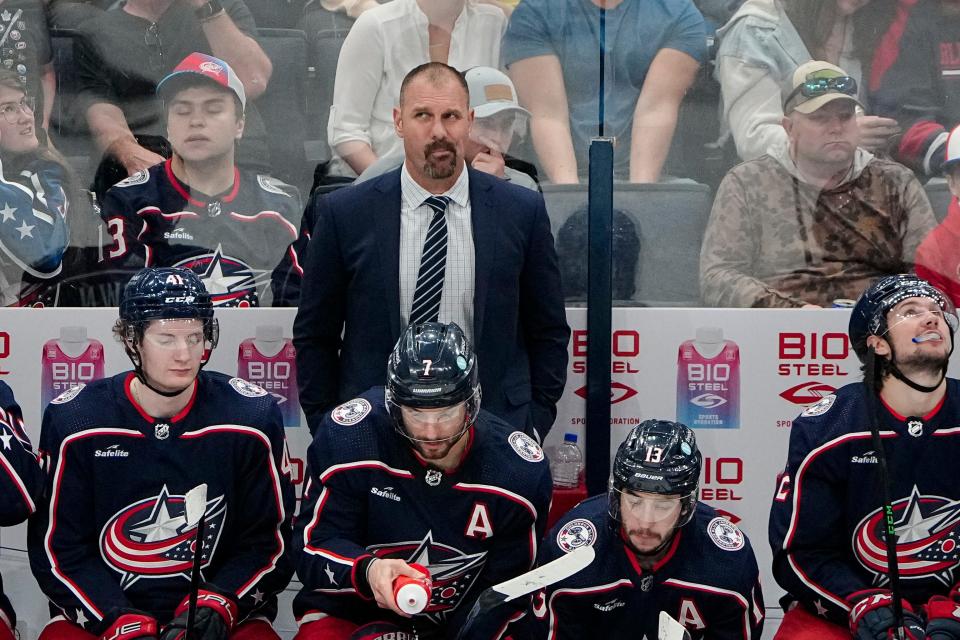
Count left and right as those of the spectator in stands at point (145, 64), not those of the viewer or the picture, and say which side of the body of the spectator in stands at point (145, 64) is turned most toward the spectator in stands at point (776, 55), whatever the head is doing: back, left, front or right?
left

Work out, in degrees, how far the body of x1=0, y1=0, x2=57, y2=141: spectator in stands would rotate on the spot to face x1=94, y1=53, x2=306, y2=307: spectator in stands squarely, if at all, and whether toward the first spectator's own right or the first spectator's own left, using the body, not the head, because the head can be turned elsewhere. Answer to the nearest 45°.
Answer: approximately 45° to the first spectator's own left

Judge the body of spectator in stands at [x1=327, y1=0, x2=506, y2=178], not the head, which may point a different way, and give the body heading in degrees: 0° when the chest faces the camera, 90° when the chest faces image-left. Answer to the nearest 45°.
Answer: approximately 0°

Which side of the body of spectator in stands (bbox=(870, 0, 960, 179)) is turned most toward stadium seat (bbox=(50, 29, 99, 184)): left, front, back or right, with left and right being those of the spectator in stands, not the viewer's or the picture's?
right

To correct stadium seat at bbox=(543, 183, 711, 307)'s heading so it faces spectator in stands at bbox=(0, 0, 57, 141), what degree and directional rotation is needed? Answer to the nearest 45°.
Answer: approximately 90° to its right

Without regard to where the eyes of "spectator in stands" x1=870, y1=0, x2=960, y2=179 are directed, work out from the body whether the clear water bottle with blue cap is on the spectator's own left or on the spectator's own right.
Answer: on the spectator's own right

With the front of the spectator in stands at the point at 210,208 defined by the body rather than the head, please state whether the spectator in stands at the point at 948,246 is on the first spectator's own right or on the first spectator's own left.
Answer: on the first spectator's own left
